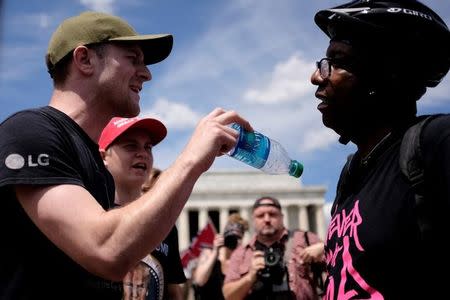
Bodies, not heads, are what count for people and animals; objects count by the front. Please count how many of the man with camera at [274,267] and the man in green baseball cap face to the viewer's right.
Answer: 1

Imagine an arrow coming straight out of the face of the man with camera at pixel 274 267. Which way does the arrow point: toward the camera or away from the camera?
toward the camera

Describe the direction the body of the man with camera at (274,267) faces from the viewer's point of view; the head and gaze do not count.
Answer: toward the camera

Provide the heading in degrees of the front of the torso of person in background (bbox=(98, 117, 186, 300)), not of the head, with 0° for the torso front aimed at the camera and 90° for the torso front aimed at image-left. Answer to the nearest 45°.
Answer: approximately 315°

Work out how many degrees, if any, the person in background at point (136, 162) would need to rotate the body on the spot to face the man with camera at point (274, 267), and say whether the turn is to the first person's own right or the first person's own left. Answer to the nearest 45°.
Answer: approximately 90° to the first person's own left

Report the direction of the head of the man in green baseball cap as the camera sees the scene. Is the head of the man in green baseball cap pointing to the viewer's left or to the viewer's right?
to the viewer's right

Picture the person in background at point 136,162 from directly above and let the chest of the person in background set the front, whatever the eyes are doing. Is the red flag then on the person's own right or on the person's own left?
on the person's own left

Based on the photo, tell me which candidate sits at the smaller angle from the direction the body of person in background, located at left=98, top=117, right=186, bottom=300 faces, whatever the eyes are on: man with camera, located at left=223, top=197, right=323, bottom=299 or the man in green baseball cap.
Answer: the man in green baseball cap

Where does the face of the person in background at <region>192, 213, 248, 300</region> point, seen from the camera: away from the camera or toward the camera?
toward the camera

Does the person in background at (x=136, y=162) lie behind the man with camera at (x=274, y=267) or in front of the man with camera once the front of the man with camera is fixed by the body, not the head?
in front

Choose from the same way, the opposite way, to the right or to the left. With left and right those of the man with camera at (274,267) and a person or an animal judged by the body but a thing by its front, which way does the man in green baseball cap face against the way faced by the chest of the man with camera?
to the left

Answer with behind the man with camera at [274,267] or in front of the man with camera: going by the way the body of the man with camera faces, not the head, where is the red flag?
behind

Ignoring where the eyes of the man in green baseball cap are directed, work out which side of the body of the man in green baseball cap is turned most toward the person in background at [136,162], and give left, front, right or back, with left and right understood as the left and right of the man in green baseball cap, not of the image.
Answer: left

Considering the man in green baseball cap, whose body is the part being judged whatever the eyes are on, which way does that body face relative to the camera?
to the viewer's right

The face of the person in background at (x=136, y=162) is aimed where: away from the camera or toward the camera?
toward the camera
